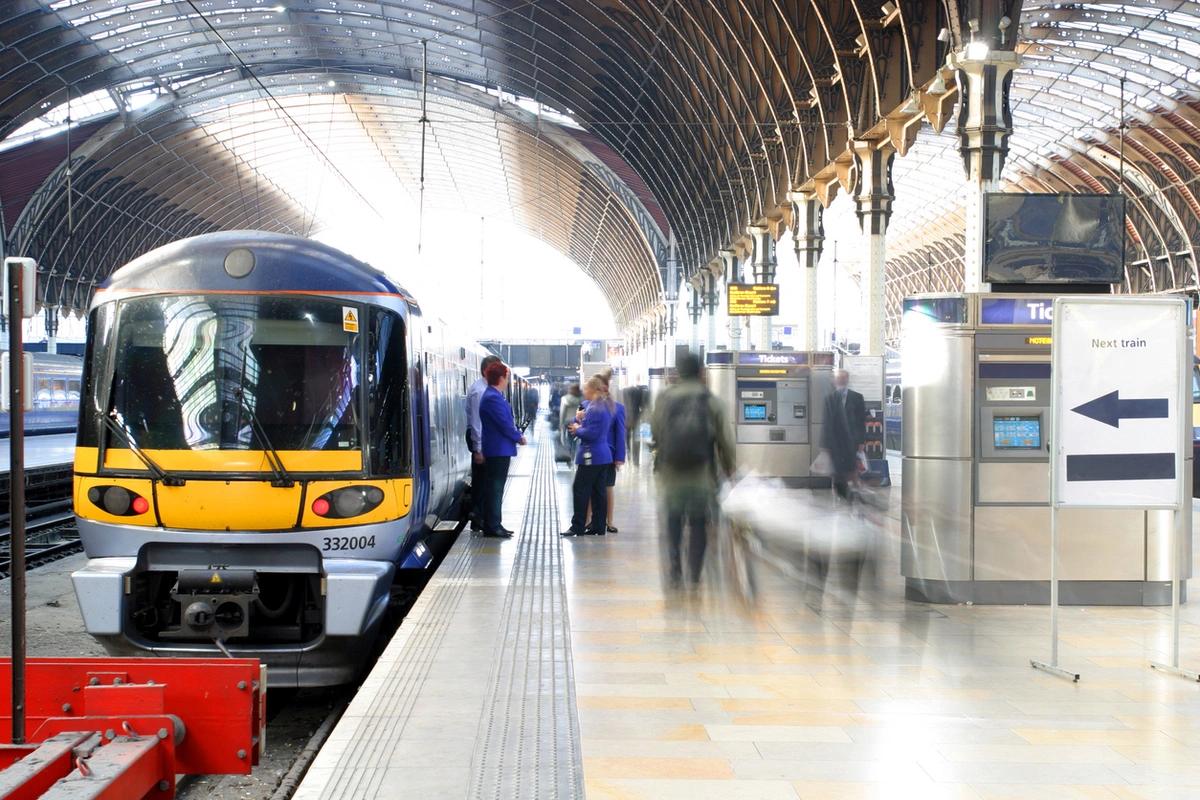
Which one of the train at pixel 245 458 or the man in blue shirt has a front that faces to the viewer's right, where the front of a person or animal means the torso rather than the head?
the man in blue shirt

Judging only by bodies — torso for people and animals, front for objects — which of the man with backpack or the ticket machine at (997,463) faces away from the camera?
the man with backpack

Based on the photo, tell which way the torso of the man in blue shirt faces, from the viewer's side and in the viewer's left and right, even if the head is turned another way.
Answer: facing to the right of the viewer

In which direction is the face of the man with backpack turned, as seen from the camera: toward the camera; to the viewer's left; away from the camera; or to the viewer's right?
away from the camera

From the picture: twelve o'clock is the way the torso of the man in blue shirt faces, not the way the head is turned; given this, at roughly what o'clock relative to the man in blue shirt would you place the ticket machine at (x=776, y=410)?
The ticket machine is roughly at 10 o'clock from the man in blue shirt.

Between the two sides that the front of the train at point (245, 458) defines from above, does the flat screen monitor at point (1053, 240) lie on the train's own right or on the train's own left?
on the train's own left

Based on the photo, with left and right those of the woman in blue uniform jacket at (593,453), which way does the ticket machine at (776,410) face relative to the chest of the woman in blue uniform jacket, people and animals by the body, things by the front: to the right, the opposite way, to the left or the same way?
to the left

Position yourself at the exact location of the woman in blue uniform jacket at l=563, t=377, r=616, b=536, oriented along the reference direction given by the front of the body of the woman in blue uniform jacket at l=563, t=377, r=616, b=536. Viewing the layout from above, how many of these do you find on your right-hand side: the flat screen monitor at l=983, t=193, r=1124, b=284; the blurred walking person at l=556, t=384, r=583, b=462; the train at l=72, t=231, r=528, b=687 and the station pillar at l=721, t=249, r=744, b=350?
2

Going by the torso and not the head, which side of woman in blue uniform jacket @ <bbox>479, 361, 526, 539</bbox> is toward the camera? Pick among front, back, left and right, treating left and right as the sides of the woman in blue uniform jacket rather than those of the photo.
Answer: right

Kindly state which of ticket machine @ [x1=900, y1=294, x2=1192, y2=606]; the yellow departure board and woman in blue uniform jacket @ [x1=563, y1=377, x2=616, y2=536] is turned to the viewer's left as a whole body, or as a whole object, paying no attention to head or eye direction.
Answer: the woman in blue uniform jacket
